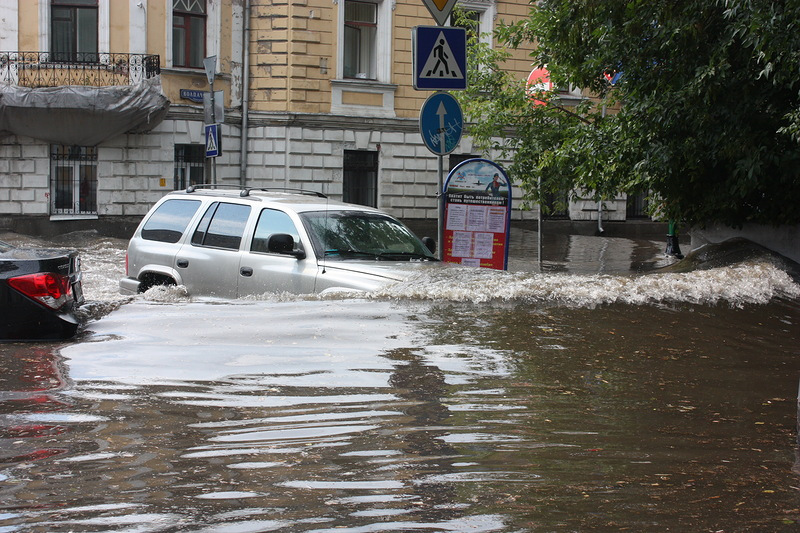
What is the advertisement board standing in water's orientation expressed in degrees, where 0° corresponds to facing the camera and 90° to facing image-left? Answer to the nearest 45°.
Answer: approximately 0°

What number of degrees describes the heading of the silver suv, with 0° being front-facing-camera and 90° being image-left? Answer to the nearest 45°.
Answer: approximately 315°

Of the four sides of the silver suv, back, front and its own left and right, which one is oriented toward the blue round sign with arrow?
left

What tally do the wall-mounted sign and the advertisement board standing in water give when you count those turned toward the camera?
2

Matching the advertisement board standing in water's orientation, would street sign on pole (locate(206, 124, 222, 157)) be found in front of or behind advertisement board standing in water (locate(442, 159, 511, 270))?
behind

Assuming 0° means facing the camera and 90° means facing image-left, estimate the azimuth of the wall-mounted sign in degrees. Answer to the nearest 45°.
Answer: approximately 0°

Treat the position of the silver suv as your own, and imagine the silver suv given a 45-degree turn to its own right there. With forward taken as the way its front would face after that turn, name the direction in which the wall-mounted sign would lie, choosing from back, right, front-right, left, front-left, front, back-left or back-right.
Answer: back
